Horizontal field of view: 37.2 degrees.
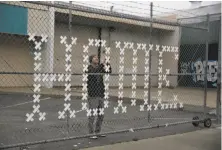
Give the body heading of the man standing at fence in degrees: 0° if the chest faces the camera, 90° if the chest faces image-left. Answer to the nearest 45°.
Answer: approximately 315°
